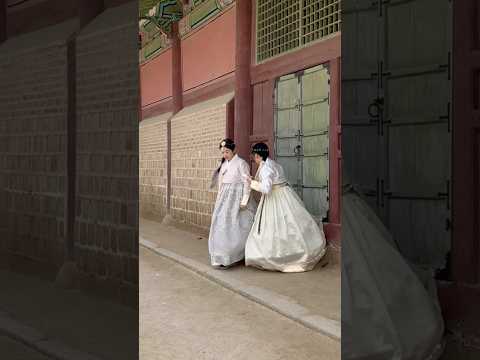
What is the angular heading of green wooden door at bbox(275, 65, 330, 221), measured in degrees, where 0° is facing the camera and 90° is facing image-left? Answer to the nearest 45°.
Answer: approximately 45°

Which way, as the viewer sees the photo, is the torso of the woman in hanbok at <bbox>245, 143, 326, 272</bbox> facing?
to the viewer's left
